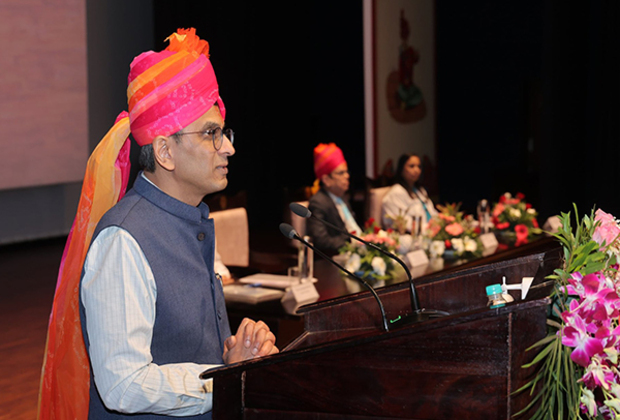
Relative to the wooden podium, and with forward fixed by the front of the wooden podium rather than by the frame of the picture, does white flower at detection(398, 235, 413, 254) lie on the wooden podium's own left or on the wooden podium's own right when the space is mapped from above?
on the wooden podium's own left

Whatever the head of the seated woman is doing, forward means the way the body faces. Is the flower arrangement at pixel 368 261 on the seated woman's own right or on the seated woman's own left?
on the seated woman's own right

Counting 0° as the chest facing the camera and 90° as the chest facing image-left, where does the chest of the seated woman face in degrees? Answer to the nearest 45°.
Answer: approximately 315°

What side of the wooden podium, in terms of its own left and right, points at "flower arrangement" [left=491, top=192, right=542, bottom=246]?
left

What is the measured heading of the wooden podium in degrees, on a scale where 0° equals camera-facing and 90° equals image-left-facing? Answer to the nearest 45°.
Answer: approximately 270°

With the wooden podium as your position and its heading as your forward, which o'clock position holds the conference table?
The conference table is roughly at 9 o'clock from the wooden podium.

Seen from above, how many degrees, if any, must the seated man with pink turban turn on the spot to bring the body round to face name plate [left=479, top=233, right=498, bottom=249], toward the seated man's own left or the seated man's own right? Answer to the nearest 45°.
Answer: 0° — they already face it

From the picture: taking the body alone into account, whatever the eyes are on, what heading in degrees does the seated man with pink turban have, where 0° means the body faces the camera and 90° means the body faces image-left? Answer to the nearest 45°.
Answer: approximately 315°

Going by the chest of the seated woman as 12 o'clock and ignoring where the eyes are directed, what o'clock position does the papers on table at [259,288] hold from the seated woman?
The papers on table is roughly at 2 o'clock from the seated woman.

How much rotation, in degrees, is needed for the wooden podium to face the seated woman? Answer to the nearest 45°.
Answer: approximately 90° to its left
